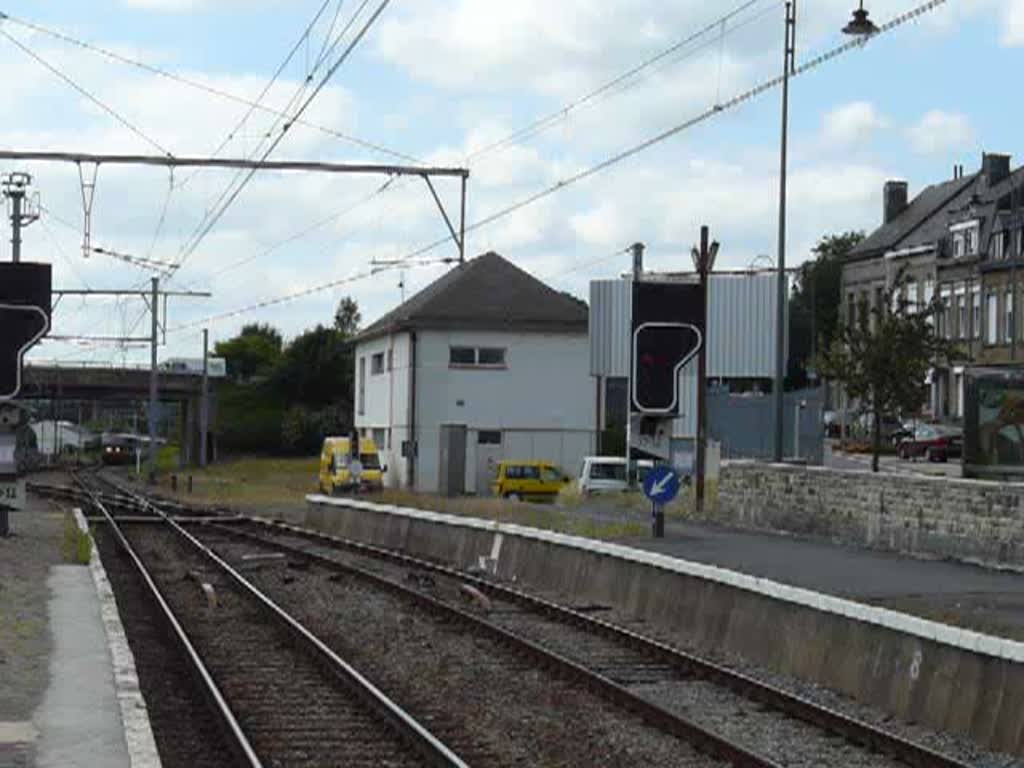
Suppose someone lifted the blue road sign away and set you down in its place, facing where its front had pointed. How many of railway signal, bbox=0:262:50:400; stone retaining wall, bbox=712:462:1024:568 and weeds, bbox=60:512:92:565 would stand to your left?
1

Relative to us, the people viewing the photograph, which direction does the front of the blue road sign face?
facing the viewer

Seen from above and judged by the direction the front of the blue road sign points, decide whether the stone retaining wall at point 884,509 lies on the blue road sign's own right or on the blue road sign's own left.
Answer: on the blue road sign's own left

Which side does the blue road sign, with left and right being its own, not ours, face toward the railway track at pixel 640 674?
front

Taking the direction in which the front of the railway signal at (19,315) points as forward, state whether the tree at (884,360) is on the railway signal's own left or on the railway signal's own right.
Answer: on the railway signal's own left

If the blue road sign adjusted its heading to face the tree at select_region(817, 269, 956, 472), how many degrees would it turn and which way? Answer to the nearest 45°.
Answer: approximately 180°

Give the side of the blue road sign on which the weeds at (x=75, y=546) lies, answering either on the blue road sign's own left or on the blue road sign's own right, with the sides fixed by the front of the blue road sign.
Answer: on the blue road sign's own right

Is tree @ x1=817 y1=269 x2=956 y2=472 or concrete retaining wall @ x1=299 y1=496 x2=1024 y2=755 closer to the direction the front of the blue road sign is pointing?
the concrete retaining wall

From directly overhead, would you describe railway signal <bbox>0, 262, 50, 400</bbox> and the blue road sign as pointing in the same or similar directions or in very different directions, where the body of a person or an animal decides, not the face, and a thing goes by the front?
same or similar directions

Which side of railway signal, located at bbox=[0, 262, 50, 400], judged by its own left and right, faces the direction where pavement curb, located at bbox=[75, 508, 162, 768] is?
front

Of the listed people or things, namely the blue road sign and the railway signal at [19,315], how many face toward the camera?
2

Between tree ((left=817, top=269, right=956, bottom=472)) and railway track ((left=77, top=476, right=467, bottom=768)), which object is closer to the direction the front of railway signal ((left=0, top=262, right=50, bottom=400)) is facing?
the railway track
